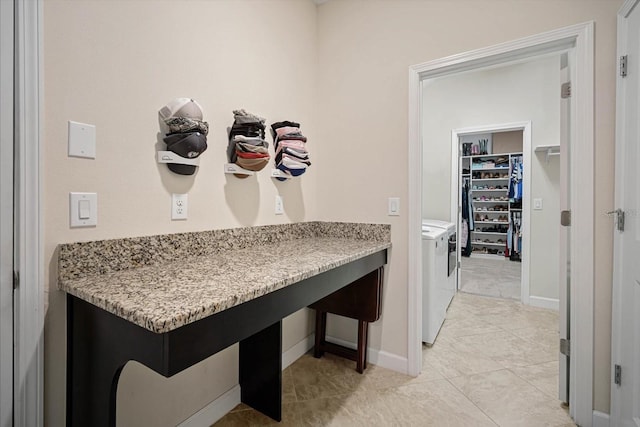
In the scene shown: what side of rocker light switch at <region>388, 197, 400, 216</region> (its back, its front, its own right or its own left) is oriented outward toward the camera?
front

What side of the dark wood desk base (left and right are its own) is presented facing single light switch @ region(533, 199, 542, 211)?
left

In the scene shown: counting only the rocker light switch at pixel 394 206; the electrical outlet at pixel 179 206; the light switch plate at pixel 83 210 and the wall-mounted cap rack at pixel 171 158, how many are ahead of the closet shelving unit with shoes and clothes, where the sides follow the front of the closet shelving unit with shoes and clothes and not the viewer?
4

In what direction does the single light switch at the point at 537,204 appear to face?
toward the camera

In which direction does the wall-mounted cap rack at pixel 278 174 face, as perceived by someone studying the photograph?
facing the viewer and to the right of the viewer

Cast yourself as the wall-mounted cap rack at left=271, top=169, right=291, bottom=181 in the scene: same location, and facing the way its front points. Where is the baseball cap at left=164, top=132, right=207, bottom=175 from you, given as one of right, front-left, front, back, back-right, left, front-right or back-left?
right

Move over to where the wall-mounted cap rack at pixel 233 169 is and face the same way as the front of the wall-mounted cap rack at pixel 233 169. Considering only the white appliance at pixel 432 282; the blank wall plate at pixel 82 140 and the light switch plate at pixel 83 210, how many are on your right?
2

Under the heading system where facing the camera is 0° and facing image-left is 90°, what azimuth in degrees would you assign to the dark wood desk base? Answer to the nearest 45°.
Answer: approximately 315°

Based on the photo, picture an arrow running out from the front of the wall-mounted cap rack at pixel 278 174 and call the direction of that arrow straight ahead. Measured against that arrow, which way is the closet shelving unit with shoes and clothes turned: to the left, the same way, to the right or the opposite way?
to the right

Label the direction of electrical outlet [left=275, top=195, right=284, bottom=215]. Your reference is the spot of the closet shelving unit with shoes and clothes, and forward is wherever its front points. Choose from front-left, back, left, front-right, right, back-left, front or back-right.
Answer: front

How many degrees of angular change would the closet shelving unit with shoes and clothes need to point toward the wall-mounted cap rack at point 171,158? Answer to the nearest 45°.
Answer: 0° — it already faces it
